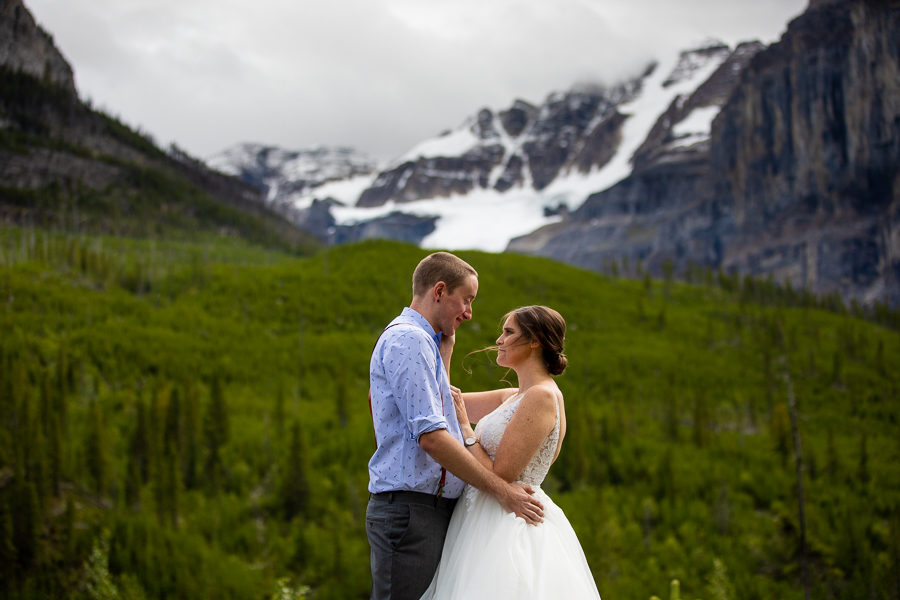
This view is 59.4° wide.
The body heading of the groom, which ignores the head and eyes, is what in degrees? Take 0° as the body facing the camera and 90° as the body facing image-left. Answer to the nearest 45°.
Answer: approximately 270°

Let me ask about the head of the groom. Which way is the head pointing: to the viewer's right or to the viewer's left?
to the viewer's right

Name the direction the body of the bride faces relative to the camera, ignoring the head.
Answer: to the viewer's left

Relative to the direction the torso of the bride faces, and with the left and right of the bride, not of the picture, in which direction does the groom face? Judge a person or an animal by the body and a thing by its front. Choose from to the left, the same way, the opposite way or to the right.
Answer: the opposite way

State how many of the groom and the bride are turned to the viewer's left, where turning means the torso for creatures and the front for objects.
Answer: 1

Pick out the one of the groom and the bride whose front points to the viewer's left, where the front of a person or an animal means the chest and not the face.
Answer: the bride

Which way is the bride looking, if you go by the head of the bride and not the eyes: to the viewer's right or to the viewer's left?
to the viewer's left

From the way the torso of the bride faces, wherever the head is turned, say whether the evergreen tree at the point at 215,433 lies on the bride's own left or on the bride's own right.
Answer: on the bride's own right
